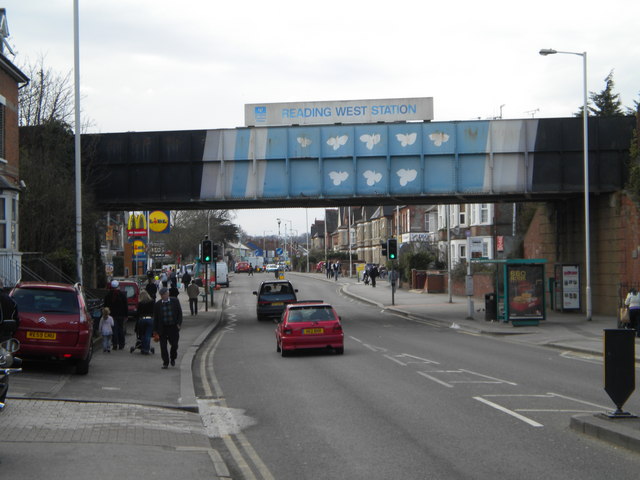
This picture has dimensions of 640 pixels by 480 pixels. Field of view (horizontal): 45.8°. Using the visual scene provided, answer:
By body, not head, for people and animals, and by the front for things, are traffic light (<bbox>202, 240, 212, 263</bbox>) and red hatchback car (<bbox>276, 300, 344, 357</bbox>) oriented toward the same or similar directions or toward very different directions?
very different directions

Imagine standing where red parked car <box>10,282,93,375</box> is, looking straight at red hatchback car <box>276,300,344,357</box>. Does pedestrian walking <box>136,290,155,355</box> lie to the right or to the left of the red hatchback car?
left

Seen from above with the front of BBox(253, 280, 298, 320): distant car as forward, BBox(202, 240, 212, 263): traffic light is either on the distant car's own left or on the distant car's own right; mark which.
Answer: on the distant car's own left

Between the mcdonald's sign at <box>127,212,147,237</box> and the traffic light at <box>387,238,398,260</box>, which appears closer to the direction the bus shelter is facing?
the mcdonald's sign

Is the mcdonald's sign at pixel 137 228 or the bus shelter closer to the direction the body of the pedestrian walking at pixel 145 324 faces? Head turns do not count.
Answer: the mcdonald's sign

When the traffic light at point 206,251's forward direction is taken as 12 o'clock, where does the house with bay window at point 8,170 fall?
The house with bay window is roughly at 1 o'clock from the traffic light.

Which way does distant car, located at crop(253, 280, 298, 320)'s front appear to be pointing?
away from the camera

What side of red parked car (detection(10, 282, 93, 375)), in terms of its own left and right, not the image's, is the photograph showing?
back

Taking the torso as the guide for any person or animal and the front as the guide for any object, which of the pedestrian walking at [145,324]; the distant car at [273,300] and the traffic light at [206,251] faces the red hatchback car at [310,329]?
the traffic light

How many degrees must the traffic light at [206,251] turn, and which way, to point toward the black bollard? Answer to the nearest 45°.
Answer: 0° — it already faces it

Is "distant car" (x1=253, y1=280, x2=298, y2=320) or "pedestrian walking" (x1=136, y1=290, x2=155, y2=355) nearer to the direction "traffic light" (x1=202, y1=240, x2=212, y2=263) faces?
the pedestrian walking

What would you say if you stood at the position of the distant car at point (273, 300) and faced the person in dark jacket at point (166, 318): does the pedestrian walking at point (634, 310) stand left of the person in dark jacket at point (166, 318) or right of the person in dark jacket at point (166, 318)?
left

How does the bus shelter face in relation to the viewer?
to the viewer's left

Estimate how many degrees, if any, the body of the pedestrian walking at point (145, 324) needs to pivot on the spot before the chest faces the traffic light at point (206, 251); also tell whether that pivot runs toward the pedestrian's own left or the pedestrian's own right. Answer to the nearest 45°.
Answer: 0° — they already face it
